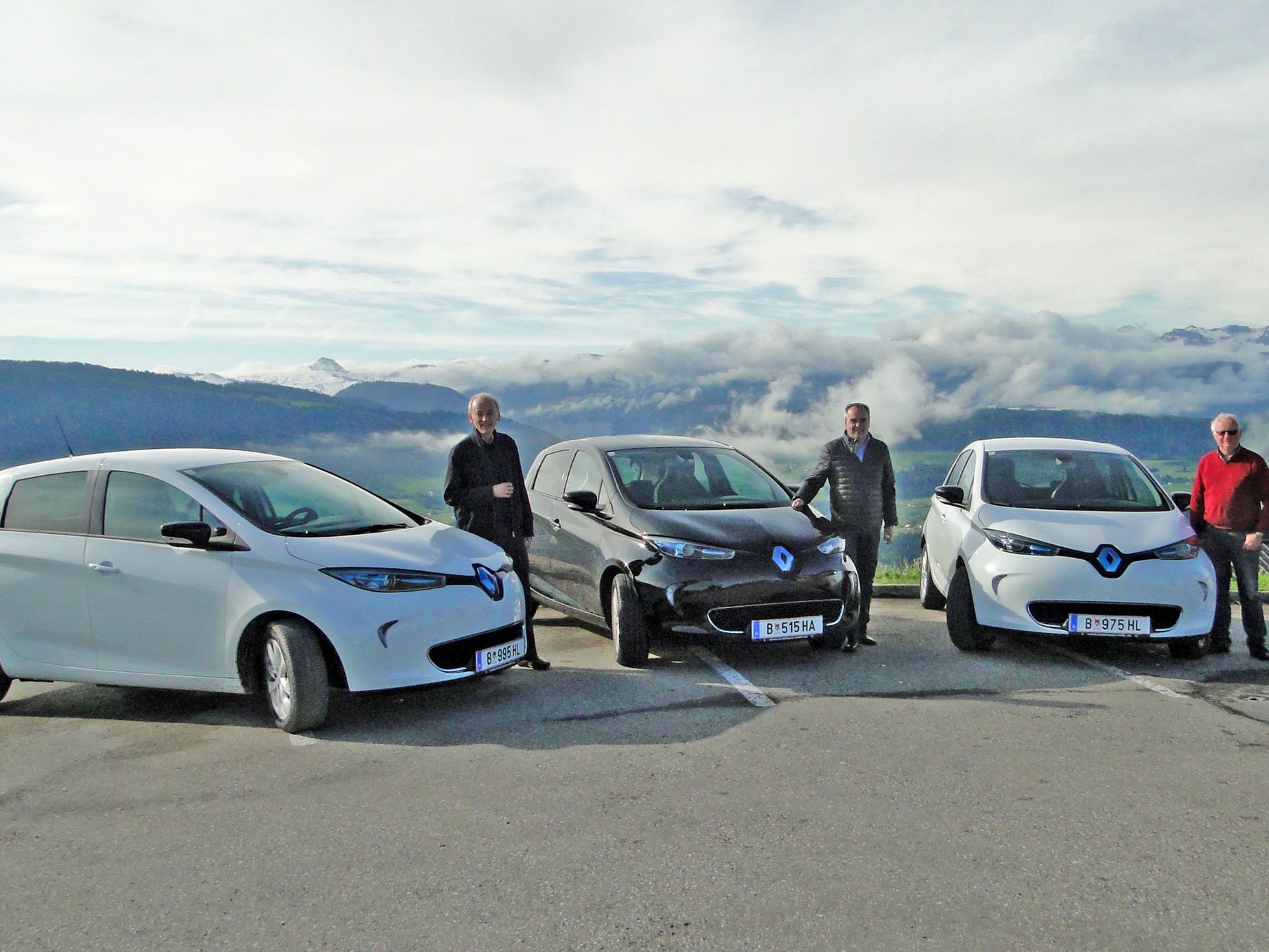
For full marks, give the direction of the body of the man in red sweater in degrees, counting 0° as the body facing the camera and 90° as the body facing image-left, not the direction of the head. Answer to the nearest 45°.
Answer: approximately 0°

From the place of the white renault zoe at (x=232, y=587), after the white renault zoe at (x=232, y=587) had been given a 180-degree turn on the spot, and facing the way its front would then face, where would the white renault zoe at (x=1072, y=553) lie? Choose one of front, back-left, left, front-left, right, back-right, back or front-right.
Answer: back-right

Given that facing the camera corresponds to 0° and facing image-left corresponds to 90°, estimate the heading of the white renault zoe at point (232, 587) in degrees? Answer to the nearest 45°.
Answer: approximately 315°

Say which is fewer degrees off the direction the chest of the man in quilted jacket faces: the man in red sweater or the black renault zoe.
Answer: the black renault zoe

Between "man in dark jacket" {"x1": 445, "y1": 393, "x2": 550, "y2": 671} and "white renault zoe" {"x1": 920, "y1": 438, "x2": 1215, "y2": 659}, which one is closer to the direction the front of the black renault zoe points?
the white renault zoe

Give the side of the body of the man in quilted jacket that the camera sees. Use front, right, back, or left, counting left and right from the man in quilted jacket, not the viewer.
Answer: front

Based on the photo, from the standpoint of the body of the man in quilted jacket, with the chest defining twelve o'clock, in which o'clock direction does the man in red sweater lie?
The man in red sweater is roughly at 9 o'clock from the man in quilted jacket.

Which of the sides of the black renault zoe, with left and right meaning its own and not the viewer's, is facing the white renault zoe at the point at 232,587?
right

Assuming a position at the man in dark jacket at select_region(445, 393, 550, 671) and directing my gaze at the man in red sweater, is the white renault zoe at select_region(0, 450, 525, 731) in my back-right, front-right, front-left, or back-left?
back-right
